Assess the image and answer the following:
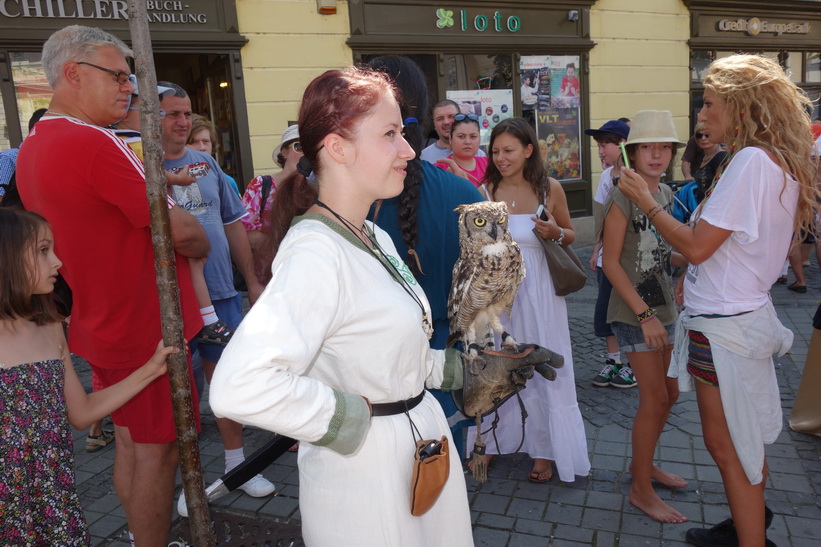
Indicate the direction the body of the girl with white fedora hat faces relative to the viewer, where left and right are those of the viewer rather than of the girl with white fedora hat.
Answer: facing the viewer and to the right of the viewer

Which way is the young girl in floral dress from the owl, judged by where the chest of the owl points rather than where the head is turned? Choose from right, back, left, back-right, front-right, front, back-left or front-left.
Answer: back-right

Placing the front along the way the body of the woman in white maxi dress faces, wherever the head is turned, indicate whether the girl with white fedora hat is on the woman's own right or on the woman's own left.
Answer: on the woman's own left

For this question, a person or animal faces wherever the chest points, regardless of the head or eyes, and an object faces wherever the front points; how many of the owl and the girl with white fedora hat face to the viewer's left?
0

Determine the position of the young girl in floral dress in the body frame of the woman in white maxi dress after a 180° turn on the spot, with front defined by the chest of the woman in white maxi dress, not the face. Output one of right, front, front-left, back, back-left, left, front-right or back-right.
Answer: back

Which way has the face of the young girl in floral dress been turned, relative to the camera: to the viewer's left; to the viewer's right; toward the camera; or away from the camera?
to the viewer's right

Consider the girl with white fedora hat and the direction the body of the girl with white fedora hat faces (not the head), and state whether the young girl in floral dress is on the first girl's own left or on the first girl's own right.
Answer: on the first girl's own right

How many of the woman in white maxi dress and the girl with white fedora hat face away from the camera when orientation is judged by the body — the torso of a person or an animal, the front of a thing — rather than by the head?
0

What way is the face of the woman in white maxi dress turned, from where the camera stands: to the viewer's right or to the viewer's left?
to the viewer's left

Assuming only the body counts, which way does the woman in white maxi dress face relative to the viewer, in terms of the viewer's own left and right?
facing the viewer and to the left of the viewer

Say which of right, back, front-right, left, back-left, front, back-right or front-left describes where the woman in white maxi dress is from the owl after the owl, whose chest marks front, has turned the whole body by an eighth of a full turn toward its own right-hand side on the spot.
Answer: back

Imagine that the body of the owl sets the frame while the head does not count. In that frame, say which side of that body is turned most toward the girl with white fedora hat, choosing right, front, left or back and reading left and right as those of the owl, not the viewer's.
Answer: left
